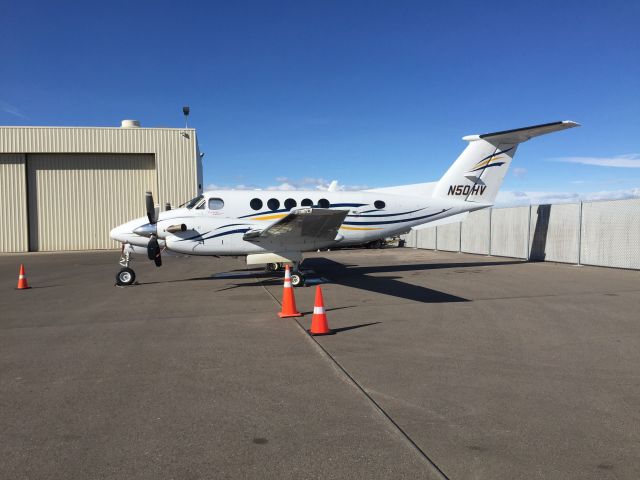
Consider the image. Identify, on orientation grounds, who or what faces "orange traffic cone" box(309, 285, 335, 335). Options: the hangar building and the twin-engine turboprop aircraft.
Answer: the hangar building

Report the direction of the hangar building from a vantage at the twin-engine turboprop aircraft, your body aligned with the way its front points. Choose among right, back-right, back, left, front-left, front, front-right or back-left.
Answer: front-right

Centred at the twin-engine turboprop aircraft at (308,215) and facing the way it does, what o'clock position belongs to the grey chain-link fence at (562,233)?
The grey chain-link fence is roughly at 5 o'clock from the twin-engine turboprop aircraft.

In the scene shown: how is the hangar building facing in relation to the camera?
toward the camera

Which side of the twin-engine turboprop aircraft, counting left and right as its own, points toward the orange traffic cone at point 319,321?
left

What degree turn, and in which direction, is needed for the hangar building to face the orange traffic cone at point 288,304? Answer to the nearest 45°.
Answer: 0° — it already faces it

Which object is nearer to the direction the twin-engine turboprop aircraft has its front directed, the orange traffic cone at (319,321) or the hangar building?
the hangar building

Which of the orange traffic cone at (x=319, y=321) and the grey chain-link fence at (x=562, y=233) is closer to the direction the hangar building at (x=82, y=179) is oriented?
the orange traffic cone

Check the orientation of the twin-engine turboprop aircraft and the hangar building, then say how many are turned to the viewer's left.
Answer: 1

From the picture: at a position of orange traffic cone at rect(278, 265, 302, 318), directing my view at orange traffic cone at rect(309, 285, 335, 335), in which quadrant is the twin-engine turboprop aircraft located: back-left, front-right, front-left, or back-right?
back-left

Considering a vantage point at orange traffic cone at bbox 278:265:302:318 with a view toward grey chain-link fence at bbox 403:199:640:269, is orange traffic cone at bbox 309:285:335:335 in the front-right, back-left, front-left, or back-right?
back-right

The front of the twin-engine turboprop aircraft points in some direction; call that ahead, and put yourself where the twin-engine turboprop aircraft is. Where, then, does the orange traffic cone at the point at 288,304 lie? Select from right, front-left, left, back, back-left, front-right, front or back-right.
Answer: left

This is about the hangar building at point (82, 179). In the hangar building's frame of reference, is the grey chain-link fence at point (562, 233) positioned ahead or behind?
ahead

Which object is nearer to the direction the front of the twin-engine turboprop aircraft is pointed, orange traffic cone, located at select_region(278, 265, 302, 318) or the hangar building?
the hangar building

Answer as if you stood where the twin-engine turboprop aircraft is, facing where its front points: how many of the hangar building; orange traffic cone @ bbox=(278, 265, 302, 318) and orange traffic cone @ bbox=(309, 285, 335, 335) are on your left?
2

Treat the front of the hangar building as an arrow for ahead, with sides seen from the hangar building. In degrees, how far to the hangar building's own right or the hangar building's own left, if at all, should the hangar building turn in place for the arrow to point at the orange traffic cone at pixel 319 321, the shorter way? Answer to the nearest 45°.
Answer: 0° — it already faces it

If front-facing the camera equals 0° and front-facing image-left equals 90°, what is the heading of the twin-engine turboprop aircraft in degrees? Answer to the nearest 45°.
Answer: approximately 90°
